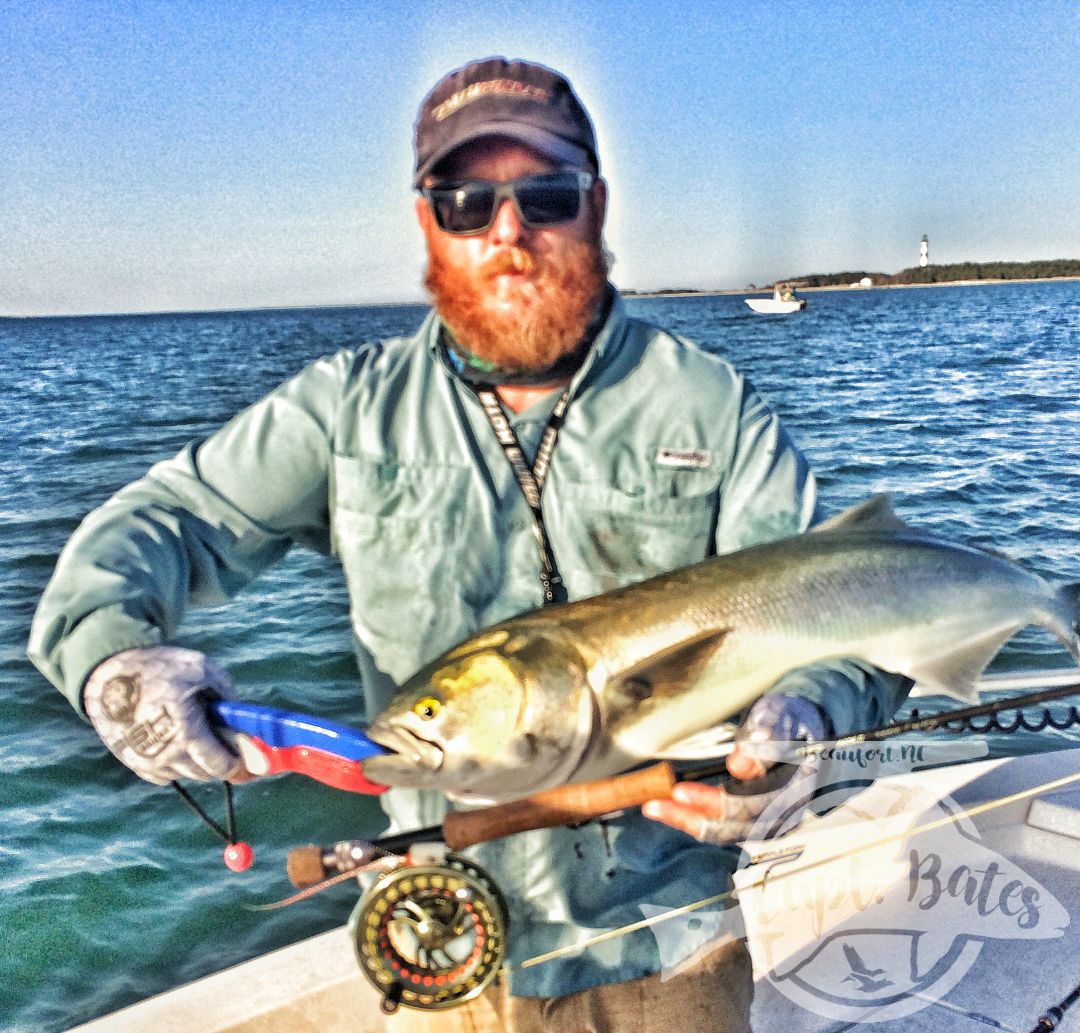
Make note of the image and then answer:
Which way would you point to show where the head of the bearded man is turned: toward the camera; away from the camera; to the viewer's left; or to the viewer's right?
toward the camera

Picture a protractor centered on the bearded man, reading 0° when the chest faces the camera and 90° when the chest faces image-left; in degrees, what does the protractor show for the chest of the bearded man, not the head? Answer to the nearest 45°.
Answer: approximately 0°
